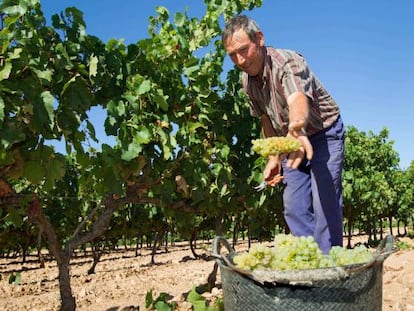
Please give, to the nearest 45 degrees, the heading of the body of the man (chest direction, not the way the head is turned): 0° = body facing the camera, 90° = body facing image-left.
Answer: approximately 45°

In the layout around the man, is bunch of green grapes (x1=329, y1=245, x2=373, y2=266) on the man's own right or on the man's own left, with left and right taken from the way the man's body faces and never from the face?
on the man's own left

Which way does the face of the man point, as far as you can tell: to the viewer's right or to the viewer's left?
to the viewer's left
